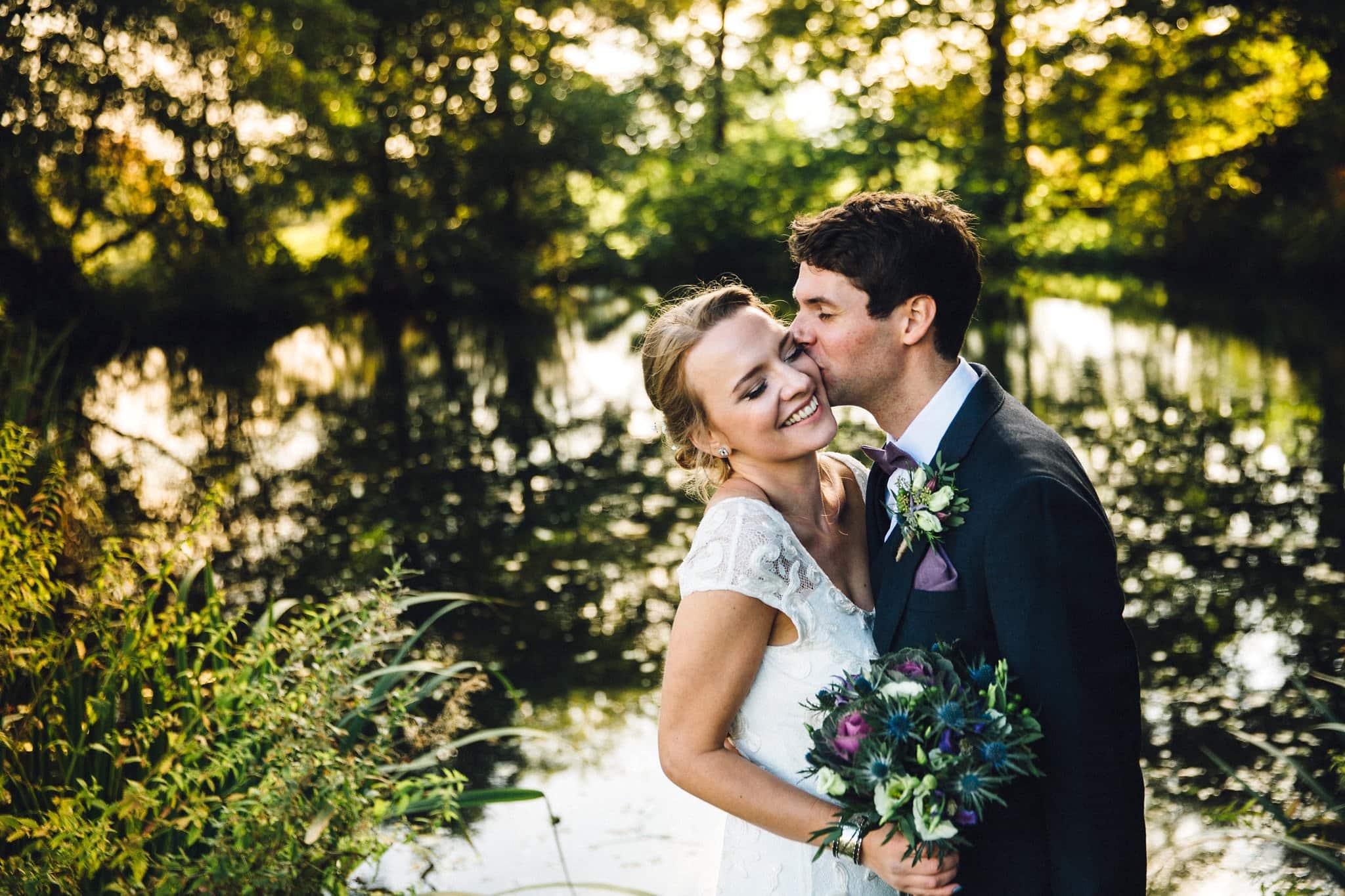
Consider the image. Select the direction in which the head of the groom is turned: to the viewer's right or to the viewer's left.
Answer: to the viewer's left

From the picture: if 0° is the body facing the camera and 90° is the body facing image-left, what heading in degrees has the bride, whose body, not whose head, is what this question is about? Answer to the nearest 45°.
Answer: approximately 315°

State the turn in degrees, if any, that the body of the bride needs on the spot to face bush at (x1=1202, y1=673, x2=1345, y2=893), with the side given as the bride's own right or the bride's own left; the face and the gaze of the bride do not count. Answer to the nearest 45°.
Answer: approximately 90° to the bride's own left
